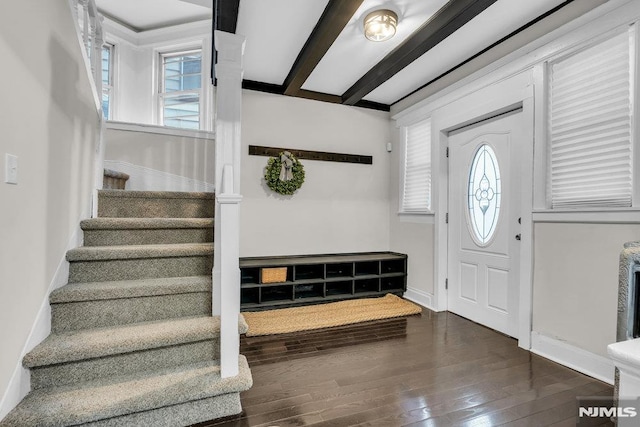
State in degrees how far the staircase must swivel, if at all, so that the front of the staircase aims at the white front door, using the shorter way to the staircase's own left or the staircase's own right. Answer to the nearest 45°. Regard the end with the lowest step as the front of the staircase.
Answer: approximately 90° to the staircase's own left

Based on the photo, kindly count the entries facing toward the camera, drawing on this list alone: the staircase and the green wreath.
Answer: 2

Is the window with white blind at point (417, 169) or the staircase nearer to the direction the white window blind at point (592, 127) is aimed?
the staircase

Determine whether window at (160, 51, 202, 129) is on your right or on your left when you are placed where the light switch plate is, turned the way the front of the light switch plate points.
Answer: on your left

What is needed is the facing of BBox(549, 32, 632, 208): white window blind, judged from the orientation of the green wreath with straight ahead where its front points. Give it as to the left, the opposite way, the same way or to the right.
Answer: to the right

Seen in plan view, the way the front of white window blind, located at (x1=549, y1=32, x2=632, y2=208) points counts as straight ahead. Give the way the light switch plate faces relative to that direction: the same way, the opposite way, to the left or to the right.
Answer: the opposite way

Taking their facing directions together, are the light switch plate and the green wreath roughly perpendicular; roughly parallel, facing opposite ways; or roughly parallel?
roughly perpendicular

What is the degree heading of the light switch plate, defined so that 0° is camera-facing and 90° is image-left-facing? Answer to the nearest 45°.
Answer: approximately 315°
